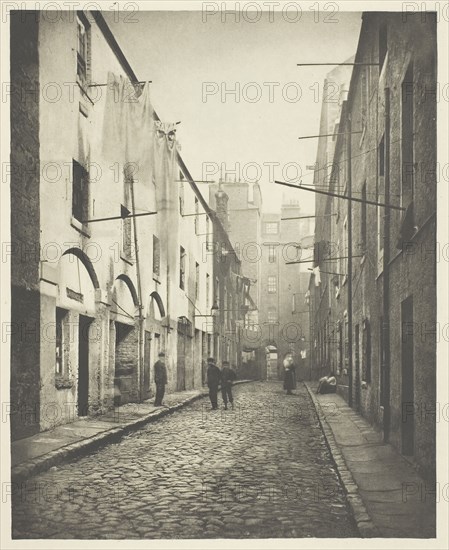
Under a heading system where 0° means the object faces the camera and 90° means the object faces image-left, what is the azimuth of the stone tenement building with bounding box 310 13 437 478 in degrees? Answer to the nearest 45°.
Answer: approximately 90°

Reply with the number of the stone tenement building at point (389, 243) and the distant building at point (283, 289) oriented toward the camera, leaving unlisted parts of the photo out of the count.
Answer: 1

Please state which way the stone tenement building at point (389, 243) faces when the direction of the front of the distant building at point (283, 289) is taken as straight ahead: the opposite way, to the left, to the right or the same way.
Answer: to the right

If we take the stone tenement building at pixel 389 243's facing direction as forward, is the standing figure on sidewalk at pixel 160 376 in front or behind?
in front

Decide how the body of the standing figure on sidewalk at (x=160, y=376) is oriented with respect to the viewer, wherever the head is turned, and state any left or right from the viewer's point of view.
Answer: facing the viewer and to the right of the viewer

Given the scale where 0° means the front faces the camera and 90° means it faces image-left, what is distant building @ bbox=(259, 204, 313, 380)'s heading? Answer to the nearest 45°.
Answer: approximately 0°
